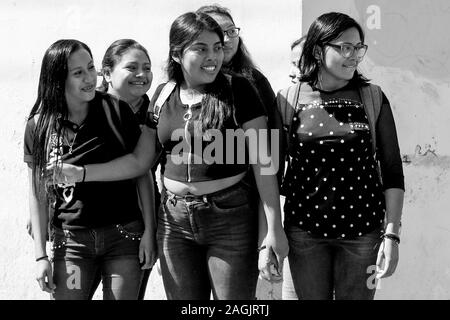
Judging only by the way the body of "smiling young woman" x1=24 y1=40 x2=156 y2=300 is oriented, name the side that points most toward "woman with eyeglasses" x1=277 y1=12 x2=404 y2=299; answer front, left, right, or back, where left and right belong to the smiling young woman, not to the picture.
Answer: left

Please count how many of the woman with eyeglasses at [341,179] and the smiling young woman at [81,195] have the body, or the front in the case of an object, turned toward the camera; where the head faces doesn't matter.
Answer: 2

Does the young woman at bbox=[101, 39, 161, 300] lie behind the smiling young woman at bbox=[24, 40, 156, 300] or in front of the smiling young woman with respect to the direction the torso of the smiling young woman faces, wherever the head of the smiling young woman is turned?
behind

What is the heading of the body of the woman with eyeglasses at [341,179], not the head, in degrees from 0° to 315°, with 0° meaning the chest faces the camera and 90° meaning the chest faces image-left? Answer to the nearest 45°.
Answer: approximately 0°

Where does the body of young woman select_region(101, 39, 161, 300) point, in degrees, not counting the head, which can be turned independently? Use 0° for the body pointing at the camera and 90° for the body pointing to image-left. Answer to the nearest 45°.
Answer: approximately 315°
